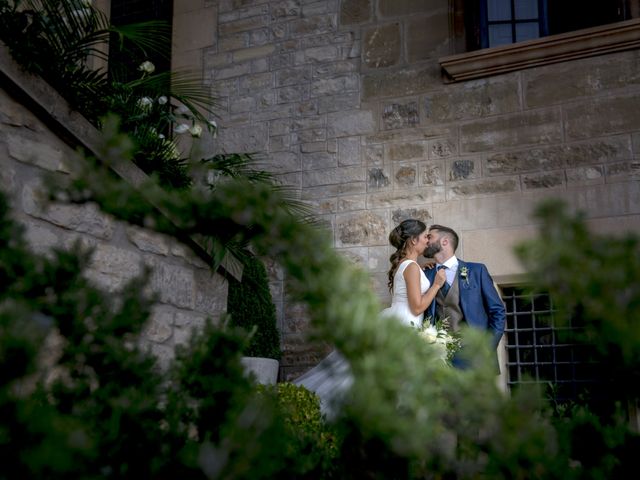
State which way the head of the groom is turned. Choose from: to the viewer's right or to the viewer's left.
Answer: to the viewer's left

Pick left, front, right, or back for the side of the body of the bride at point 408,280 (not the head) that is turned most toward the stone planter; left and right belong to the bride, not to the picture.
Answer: back

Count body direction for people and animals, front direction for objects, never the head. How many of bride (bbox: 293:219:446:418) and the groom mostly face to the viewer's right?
1

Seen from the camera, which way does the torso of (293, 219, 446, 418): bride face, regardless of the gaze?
to the viewer's right

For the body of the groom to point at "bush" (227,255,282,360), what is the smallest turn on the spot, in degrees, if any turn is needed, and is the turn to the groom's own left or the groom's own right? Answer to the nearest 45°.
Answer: approximately 45° to the groom's own right

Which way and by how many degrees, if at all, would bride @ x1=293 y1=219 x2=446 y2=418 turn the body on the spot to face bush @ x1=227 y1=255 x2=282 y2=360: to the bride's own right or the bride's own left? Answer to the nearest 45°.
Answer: approximately 180°

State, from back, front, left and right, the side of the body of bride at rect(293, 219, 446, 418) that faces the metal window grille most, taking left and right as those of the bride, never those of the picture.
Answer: front

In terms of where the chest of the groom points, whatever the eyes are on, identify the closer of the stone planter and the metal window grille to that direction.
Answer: the stone planter

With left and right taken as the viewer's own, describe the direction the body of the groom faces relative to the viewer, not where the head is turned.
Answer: facing the viewer and to the left of the viewer

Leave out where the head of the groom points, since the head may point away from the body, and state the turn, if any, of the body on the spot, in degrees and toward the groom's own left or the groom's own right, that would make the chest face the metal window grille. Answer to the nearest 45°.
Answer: approximately 180°
